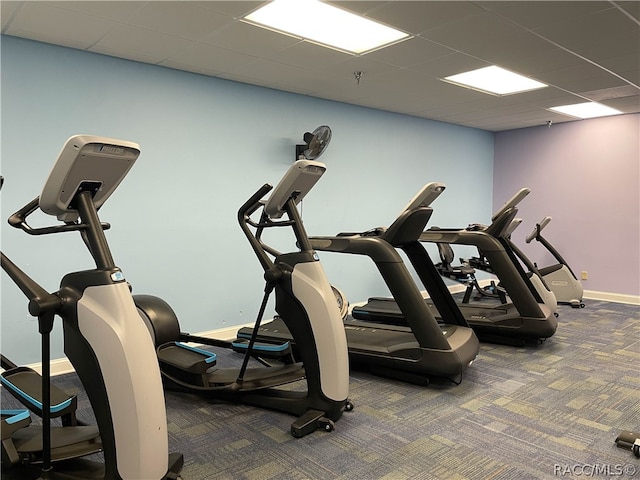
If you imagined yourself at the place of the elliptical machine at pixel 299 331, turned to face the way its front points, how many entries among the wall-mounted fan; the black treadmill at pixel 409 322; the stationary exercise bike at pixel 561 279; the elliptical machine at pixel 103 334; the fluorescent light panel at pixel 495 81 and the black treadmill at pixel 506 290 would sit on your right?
1

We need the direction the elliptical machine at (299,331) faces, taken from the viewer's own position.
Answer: facing the viewer and to the right of the viewer

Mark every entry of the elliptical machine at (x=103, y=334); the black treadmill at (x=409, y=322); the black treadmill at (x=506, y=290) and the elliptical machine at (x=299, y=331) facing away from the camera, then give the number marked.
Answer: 0

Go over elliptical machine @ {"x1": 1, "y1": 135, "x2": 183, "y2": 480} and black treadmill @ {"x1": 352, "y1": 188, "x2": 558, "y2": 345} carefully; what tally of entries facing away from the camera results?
0

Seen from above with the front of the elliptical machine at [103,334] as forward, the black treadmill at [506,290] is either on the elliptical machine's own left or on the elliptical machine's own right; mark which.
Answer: on the elliptical machine's own left

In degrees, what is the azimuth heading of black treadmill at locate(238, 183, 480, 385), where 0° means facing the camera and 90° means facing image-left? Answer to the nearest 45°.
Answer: approximately 315°

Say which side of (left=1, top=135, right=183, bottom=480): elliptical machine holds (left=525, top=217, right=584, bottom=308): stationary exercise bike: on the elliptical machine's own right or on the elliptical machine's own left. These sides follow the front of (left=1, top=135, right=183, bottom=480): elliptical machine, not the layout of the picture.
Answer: on the elliptical machine's own left
